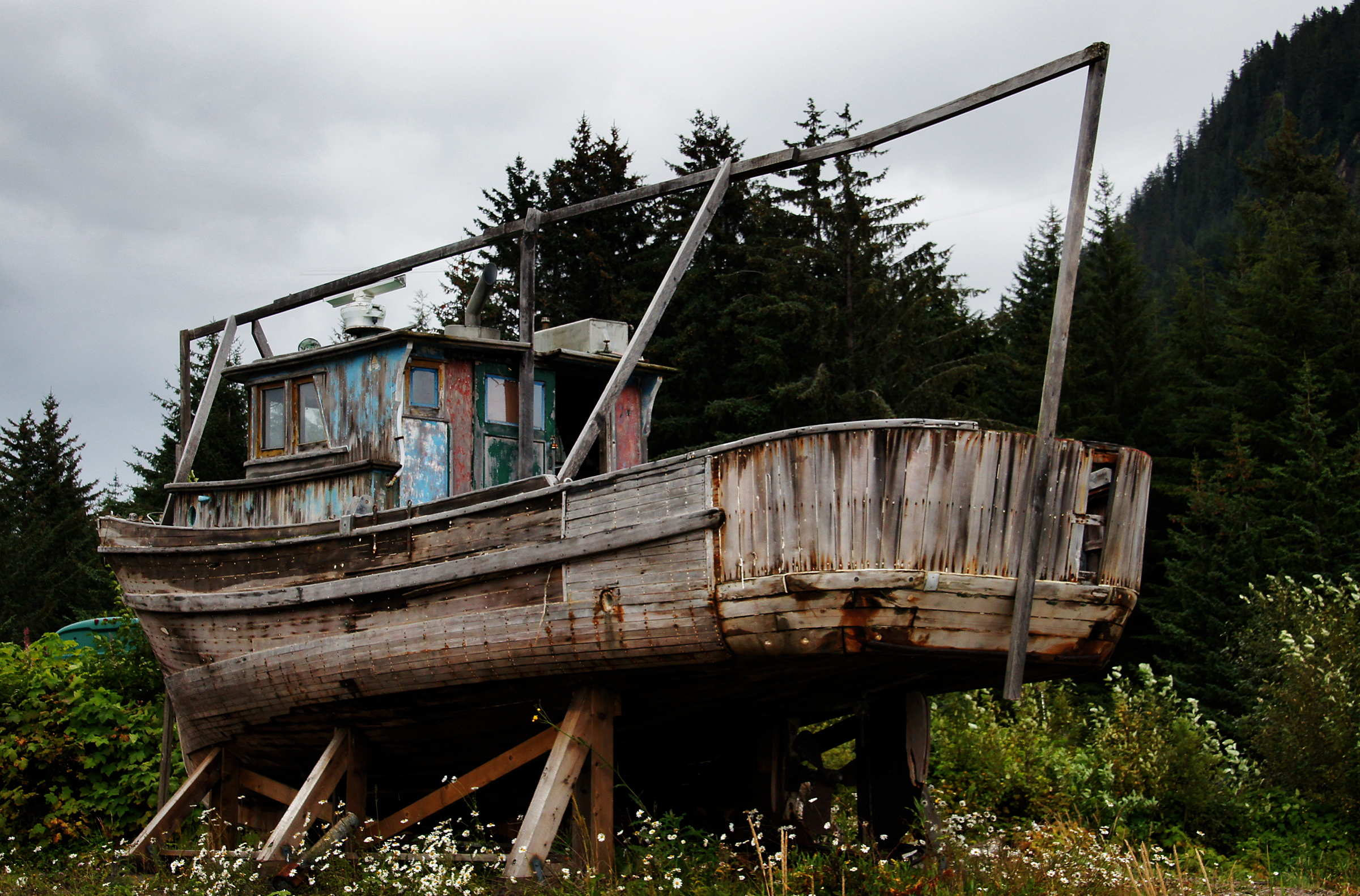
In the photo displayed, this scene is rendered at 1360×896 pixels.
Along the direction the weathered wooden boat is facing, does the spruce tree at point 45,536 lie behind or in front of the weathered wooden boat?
in front

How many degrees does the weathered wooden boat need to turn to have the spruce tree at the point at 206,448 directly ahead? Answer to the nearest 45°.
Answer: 0° — it already faces it

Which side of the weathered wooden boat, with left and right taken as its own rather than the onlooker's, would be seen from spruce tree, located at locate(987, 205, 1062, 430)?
right

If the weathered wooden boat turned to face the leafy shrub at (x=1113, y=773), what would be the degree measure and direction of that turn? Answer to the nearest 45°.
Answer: approximately 90° to its right

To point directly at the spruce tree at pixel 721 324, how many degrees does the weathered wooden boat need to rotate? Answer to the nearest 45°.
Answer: approximately 45° to its right

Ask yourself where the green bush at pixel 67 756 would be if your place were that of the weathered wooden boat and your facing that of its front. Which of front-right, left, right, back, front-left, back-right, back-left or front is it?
front

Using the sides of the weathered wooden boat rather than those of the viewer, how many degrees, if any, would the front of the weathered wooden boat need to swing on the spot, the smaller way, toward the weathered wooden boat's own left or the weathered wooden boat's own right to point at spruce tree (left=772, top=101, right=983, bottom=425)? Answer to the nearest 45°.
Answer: approximately 45° to the weathered wooden boat's own right

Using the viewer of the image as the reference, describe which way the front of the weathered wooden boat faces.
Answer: facing away from the viewer and to the left of the viewer
